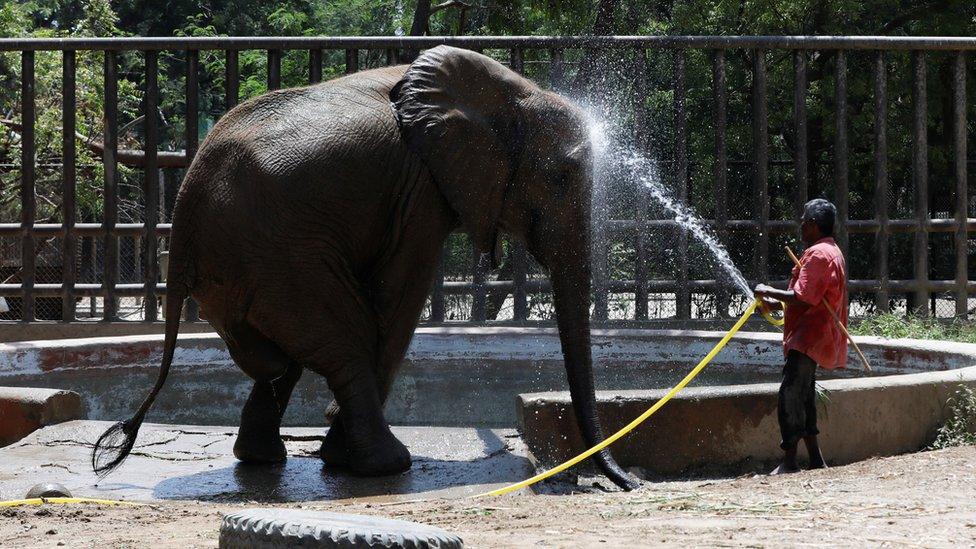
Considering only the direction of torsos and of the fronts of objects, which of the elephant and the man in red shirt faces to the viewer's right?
the elephant

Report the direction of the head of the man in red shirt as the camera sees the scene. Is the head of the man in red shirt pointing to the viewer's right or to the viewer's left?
to the viewer's left

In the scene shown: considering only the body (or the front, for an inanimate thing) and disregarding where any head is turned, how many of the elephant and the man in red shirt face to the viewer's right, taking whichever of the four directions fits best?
1

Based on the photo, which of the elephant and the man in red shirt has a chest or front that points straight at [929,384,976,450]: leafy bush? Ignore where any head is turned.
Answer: the elephant

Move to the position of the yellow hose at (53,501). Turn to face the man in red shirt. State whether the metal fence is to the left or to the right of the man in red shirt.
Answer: left

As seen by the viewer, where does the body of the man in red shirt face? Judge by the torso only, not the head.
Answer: to the viewer's left

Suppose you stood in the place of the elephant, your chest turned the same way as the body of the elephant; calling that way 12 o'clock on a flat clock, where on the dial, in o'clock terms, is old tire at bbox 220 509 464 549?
The old tire is roughly at 3 o'clock from the elephant.

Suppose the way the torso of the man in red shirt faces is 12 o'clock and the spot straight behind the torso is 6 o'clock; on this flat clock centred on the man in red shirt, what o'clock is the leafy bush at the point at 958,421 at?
The leafy bush is roughly at 5 o'clock from the man in red shirt.

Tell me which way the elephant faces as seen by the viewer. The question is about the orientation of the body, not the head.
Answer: to the viewer's right

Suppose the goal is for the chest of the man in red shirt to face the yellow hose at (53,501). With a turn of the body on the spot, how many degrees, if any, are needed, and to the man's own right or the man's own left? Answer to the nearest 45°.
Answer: approximately 45° to the man's own left

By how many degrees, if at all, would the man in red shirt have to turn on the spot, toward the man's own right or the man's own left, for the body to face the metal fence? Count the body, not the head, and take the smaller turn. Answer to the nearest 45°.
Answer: approximately 90° to the man's own right

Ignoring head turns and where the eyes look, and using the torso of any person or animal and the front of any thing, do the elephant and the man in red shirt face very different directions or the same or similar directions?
very different directions
